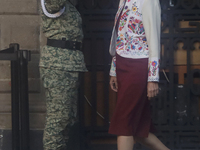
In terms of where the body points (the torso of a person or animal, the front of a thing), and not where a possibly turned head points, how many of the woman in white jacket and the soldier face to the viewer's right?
1
